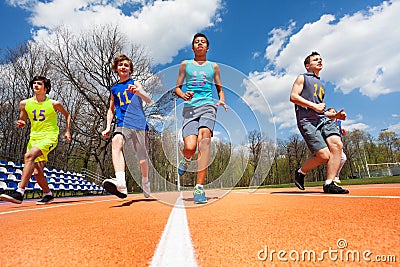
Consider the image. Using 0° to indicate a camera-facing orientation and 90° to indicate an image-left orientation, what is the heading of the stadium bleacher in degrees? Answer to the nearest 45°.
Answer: approximately 315°

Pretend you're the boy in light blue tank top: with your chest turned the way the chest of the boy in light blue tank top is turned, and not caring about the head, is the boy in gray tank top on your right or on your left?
on your left

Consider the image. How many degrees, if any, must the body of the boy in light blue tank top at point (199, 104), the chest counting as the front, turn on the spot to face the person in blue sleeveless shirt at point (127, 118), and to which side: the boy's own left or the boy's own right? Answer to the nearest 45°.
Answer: approximately 135° to the boy's own right

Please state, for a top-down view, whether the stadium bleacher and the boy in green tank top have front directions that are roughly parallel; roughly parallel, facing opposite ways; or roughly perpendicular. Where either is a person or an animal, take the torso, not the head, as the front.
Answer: roughly perpendicular

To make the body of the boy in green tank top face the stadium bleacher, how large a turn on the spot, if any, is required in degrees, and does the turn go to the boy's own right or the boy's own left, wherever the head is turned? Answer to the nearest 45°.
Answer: approximately 135° to the boy's own right

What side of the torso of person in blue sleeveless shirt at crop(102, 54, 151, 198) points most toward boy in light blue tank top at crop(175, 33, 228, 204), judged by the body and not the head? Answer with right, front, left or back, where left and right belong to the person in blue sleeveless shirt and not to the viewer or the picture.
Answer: left

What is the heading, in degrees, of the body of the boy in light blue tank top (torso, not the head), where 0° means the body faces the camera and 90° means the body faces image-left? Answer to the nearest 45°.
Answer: approximately 0°

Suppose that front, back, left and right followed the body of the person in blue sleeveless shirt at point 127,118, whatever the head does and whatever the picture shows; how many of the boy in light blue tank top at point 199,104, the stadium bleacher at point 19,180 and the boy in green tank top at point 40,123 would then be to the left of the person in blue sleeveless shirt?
1

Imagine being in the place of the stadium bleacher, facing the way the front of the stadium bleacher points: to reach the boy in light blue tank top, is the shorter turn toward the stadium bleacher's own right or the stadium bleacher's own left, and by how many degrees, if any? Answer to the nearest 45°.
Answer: approximately 45° to the stadium bleacher's own right

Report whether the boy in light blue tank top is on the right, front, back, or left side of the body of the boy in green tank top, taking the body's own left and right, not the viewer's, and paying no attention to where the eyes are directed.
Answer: left
